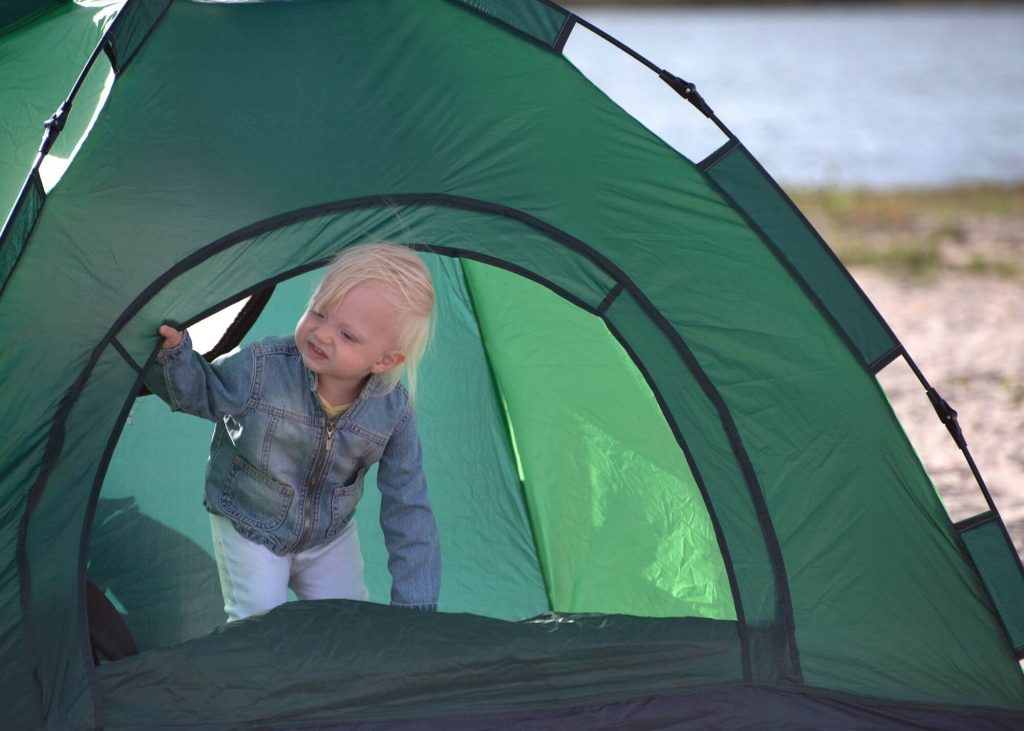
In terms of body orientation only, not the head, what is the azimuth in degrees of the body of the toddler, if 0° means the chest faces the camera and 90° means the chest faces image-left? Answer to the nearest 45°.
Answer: approximately 0°

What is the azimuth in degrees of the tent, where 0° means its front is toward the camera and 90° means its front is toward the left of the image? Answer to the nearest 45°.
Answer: approximately 0°
